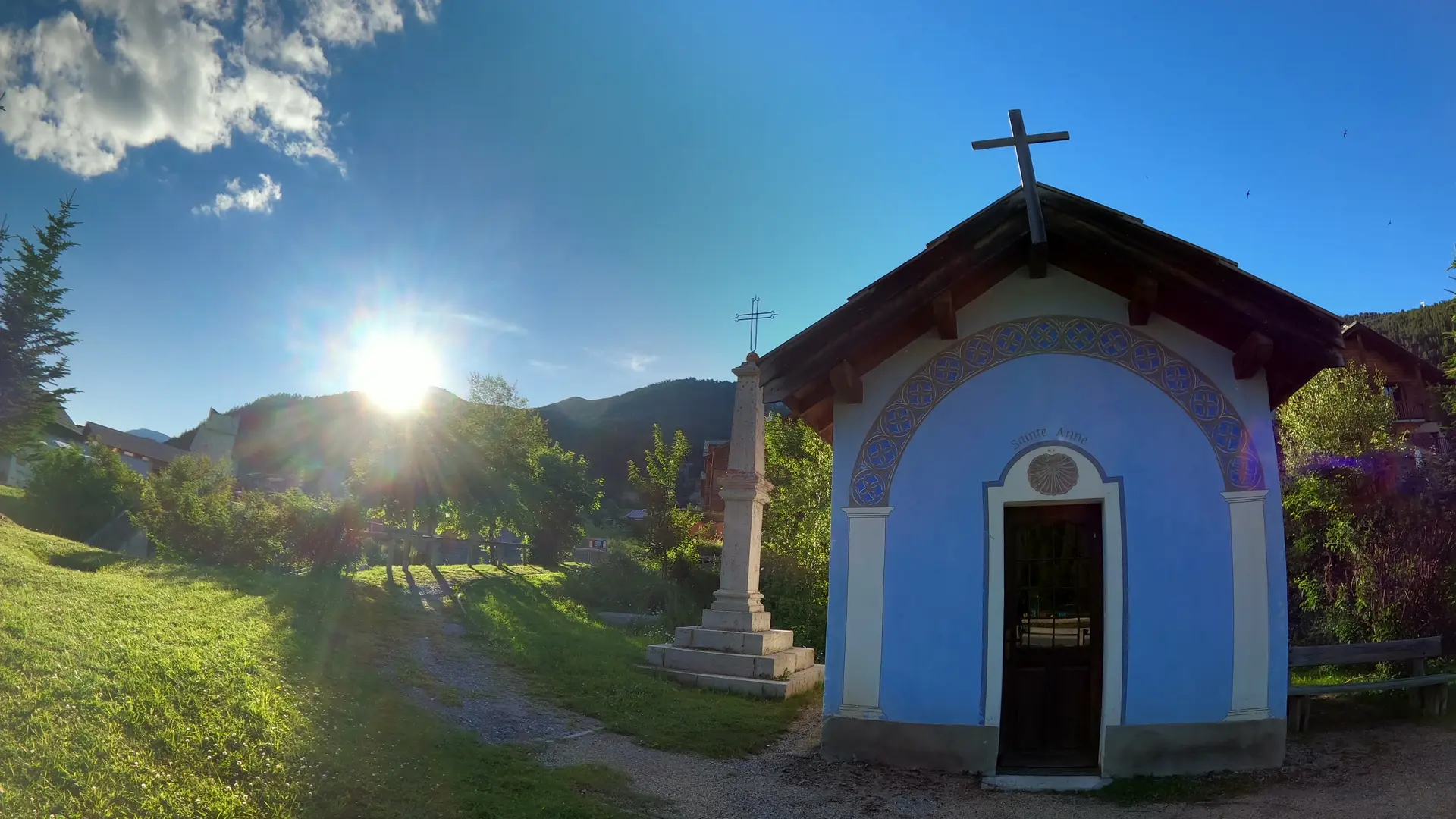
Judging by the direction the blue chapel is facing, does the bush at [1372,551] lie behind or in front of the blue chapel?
behind

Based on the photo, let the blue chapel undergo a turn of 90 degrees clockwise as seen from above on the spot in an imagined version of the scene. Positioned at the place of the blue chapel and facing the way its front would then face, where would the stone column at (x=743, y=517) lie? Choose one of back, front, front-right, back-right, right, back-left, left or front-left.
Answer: front-right

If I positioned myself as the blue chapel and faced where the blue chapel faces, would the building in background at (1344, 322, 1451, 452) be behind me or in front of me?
behind

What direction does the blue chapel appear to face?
toward the camera

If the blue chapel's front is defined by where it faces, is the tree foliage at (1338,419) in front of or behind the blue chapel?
behind

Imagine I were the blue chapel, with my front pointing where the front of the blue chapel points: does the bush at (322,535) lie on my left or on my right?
on my right

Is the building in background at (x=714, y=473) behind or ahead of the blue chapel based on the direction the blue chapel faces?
behind
